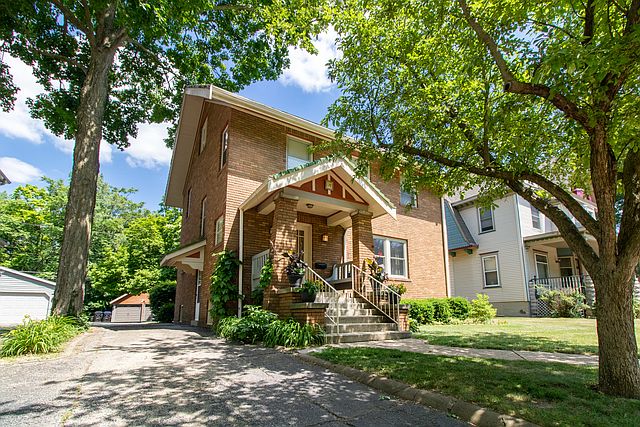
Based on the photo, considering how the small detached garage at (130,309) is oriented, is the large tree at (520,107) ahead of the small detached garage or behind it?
ahead

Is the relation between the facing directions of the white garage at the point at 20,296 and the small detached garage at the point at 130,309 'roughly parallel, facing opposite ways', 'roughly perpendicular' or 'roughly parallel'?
roughly parallel

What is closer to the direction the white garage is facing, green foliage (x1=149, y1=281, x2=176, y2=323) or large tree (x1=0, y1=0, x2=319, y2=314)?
the large tree

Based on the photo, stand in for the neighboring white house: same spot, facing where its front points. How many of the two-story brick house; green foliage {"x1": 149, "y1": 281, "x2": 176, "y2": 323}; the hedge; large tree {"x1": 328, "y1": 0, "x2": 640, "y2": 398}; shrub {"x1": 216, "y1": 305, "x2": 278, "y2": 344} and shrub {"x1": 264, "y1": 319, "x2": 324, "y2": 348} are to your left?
0

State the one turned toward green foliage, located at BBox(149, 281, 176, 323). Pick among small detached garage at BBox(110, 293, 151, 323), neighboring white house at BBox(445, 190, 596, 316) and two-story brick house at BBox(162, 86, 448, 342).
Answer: the small detached garage

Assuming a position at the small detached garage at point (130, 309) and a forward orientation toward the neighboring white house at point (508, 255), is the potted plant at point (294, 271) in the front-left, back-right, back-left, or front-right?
front-right

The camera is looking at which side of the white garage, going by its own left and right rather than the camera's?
front

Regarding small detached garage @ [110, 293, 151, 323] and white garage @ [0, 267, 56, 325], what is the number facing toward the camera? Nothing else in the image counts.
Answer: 2

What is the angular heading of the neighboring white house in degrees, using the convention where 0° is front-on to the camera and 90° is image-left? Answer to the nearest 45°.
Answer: approximately 315°

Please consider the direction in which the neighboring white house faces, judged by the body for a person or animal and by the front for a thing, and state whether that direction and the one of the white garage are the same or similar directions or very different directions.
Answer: same or similar directions

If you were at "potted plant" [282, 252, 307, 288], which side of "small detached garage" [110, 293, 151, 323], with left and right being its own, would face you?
front

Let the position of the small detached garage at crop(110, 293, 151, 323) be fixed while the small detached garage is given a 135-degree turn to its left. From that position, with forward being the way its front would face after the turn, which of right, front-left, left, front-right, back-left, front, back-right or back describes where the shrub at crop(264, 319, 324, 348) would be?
back-right

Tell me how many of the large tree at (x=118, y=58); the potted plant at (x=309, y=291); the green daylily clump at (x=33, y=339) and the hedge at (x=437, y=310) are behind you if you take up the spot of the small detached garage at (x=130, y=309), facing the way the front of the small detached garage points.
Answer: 0

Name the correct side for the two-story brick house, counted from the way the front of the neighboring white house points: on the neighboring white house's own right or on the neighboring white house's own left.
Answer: on the neighboring white house's own right

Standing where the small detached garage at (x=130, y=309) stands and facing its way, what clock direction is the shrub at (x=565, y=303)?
The shrub is roughly at 11 o'clock from the small detached garage.

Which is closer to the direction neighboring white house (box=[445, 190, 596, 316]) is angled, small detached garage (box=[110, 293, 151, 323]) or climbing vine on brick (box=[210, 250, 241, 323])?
the climbing vine on brick

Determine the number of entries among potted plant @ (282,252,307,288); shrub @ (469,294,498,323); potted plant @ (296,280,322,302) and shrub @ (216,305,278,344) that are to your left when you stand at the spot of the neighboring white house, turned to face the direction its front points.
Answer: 0

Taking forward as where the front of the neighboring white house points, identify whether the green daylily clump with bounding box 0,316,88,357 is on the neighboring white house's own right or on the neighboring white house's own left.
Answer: on the neighboring white house's own right
